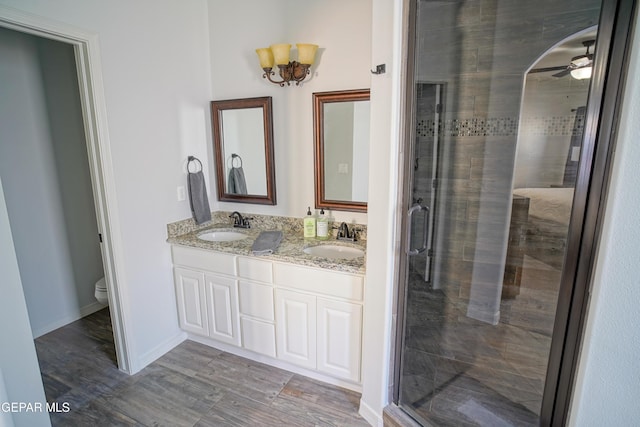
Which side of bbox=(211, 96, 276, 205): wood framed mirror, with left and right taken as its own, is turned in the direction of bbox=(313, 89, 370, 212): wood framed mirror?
left

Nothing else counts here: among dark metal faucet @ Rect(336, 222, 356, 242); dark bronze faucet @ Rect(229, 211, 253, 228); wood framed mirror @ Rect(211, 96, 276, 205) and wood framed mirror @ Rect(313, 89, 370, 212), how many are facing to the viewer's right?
0

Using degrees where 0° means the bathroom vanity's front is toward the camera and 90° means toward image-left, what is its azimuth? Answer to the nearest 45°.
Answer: approximately 45°

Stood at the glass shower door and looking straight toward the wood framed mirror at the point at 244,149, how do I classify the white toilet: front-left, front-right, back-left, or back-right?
front-left

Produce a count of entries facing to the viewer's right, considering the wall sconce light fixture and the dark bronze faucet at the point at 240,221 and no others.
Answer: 0

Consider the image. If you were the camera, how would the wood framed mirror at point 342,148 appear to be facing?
facing the viewer and to the left of the viewer

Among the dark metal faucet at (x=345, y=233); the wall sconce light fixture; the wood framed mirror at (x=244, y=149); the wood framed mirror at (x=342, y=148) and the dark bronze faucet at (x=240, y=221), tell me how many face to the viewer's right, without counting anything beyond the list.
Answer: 0

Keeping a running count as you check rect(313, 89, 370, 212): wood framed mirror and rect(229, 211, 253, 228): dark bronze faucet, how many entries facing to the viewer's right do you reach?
0

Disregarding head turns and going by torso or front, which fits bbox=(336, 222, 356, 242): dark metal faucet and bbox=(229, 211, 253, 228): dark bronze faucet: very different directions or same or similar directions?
same or similar directions

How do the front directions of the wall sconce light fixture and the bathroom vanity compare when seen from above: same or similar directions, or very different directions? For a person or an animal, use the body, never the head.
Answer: same or similar directions

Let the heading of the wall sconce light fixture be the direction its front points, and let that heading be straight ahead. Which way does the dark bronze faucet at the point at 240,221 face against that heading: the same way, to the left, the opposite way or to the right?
the same way

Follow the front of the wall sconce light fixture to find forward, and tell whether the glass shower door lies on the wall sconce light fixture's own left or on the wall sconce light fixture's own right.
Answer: on the wall sconce light fixture's own left

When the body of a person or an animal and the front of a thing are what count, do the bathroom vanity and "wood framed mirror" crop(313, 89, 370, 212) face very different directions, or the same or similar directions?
same or similar directions

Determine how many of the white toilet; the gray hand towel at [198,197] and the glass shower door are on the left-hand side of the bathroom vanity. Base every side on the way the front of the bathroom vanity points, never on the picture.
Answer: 1

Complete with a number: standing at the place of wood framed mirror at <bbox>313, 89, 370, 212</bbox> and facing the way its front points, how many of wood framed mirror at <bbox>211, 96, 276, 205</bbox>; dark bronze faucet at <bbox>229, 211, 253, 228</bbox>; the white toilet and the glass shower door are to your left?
1

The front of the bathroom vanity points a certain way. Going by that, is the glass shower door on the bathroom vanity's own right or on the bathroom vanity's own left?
on the bathroom vanity's own left

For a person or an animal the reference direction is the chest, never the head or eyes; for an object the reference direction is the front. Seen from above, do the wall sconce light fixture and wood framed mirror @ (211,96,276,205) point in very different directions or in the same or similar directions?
same or similar directions
